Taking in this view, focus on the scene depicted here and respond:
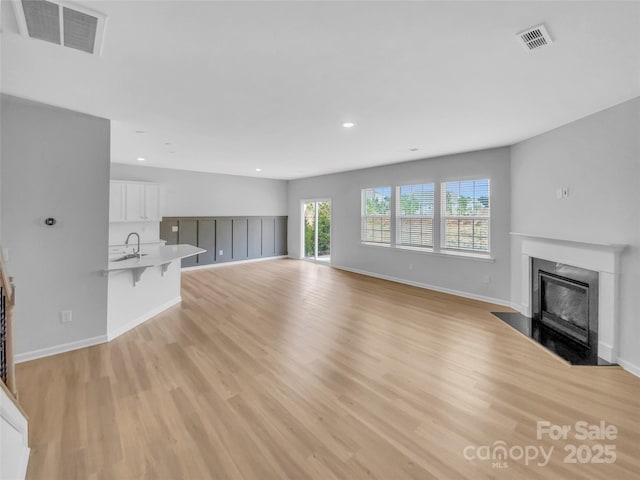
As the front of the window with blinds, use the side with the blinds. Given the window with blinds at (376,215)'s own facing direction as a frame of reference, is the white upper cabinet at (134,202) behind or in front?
in front

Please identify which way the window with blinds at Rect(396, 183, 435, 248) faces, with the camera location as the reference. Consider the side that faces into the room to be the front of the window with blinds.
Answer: facing the viewer and to the left of the viewer

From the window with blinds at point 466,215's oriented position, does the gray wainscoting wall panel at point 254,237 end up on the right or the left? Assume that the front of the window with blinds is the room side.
on its right

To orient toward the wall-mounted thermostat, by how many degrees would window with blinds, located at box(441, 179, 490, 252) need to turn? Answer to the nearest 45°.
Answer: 0° — it already faces it

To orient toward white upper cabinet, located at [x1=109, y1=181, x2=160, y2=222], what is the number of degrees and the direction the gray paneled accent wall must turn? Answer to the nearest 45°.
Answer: approximately 90° to its right

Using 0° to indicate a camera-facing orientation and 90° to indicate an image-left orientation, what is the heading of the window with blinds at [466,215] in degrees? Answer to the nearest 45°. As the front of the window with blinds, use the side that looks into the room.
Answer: approximately 45°

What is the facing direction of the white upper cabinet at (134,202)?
toward the camera

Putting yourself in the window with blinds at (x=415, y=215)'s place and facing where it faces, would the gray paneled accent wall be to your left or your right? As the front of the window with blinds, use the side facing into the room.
on your right

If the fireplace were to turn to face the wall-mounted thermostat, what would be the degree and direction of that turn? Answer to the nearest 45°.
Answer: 0° — it already faces it

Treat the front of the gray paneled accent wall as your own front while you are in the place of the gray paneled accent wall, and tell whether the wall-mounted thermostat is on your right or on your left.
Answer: on your right

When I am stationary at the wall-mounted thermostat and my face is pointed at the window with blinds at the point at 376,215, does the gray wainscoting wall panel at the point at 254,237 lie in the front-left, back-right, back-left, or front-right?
front-left

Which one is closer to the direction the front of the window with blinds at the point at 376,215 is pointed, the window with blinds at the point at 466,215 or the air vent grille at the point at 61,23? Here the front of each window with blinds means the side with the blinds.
the air vent grille
